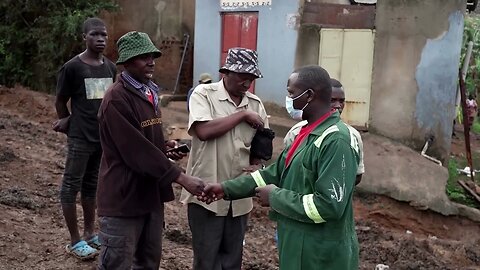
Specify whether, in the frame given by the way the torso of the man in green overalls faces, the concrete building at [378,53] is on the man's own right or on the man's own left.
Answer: on the man's own right

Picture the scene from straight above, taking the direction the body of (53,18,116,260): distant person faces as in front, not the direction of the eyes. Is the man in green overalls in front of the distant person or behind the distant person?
in front

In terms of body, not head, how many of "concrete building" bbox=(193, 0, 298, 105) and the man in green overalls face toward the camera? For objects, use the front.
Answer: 1

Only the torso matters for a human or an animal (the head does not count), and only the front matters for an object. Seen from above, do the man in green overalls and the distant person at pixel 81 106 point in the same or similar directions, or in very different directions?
very different directions

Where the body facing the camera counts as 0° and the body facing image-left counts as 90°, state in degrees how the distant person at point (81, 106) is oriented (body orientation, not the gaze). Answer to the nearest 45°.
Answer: approximately 315°

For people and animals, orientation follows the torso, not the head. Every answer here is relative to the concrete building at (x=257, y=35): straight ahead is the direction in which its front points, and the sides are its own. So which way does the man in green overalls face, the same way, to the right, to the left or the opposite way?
to the right

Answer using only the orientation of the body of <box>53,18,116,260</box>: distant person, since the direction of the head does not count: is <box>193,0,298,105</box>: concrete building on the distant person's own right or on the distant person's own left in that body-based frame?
on the distant person's own left

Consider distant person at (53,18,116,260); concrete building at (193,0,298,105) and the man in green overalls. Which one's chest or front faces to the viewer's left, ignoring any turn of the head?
the man in green overalls

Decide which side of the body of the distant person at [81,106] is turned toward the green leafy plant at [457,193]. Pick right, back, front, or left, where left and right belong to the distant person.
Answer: left

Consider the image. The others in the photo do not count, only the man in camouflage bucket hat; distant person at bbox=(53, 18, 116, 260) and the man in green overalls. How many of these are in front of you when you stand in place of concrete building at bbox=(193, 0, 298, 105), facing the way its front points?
3

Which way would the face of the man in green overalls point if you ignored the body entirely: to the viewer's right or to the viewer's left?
to the viewer's left

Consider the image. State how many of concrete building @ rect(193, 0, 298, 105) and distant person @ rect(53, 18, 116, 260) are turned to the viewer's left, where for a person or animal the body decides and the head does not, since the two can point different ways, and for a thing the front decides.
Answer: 0

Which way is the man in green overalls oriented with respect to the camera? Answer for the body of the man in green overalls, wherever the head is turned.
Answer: to the viewer's left

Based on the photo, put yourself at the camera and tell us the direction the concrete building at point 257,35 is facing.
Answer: facing the viewer
